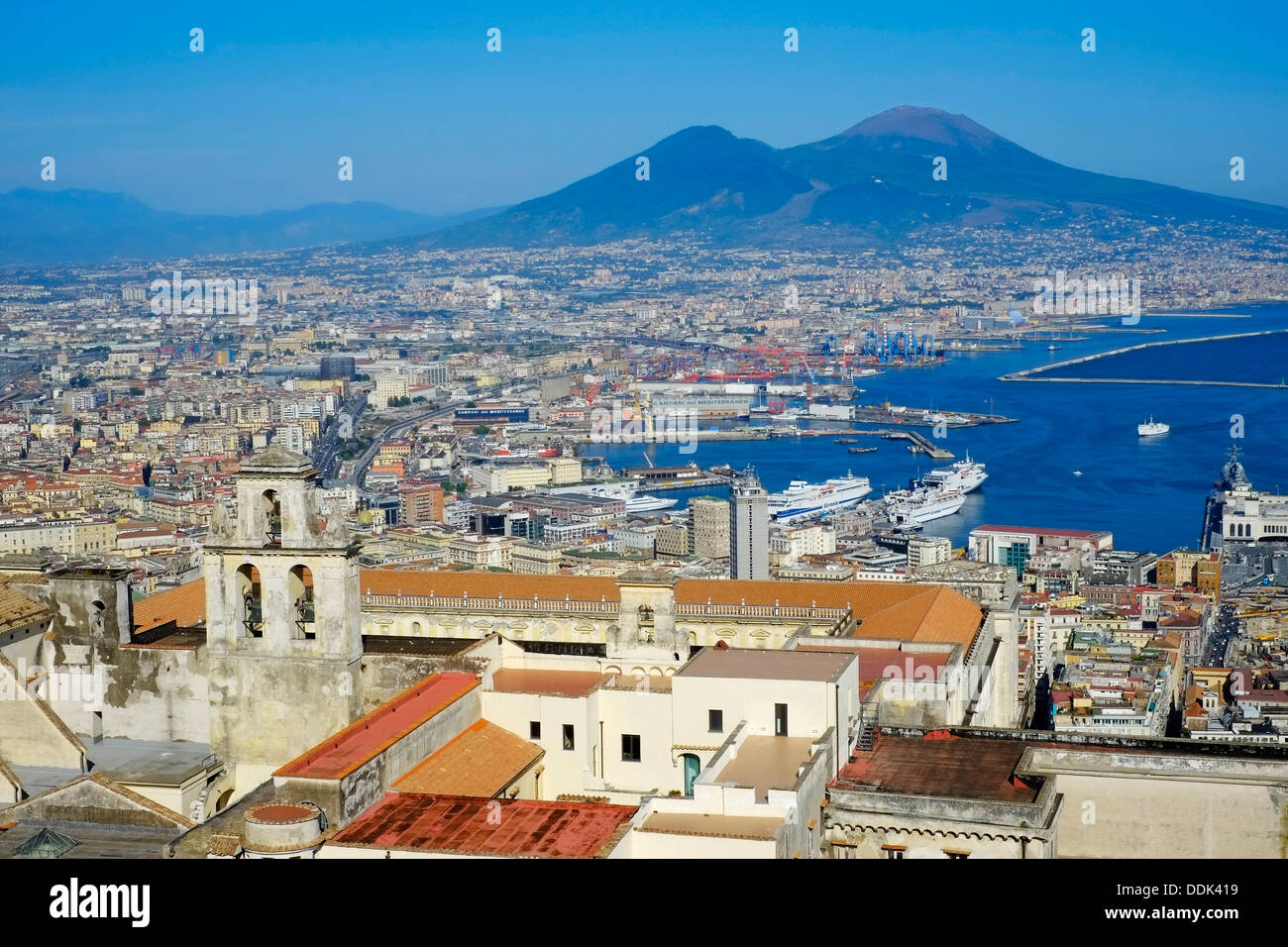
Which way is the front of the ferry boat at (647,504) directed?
to the viewer's right

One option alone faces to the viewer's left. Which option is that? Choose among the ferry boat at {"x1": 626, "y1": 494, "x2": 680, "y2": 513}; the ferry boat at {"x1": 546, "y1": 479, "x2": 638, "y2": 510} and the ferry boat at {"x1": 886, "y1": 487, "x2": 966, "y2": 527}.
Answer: the ferry boat at {"x1": 546, "y1": 479, "x2": 638, "y2": 510}

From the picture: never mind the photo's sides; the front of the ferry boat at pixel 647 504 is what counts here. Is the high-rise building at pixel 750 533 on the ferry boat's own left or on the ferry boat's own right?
on the ferry boat's own right

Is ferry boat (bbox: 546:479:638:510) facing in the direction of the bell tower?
no

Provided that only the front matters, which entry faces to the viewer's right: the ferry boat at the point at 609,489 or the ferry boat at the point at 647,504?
the ferry boat at the point at 647,504

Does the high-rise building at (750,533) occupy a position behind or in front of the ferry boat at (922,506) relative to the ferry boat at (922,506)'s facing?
behind

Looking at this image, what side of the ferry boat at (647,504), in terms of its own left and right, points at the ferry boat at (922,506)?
front

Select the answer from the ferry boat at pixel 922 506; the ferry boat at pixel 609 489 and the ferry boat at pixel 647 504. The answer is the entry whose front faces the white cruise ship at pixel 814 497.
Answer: the ferry boat at pixel 647 504

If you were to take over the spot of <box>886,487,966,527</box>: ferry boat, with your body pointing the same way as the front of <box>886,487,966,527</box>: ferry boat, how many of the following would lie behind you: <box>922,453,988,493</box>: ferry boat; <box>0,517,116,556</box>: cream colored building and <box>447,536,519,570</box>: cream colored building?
2

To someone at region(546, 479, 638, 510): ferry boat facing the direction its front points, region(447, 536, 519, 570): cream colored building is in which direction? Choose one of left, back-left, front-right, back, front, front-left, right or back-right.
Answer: right

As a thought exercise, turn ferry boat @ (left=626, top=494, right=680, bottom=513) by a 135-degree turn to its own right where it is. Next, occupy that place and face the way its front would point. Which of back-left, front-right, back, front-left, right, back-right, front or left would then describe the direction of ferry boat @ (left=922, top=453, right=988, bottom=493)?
back-left

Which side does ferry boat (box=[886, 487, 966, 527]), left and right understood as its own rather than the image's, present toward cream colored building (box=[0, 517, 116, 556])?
back

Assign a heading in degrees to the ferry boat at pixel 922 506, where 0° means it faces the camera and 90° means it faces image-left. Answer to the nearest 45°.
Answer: approximately 225°
